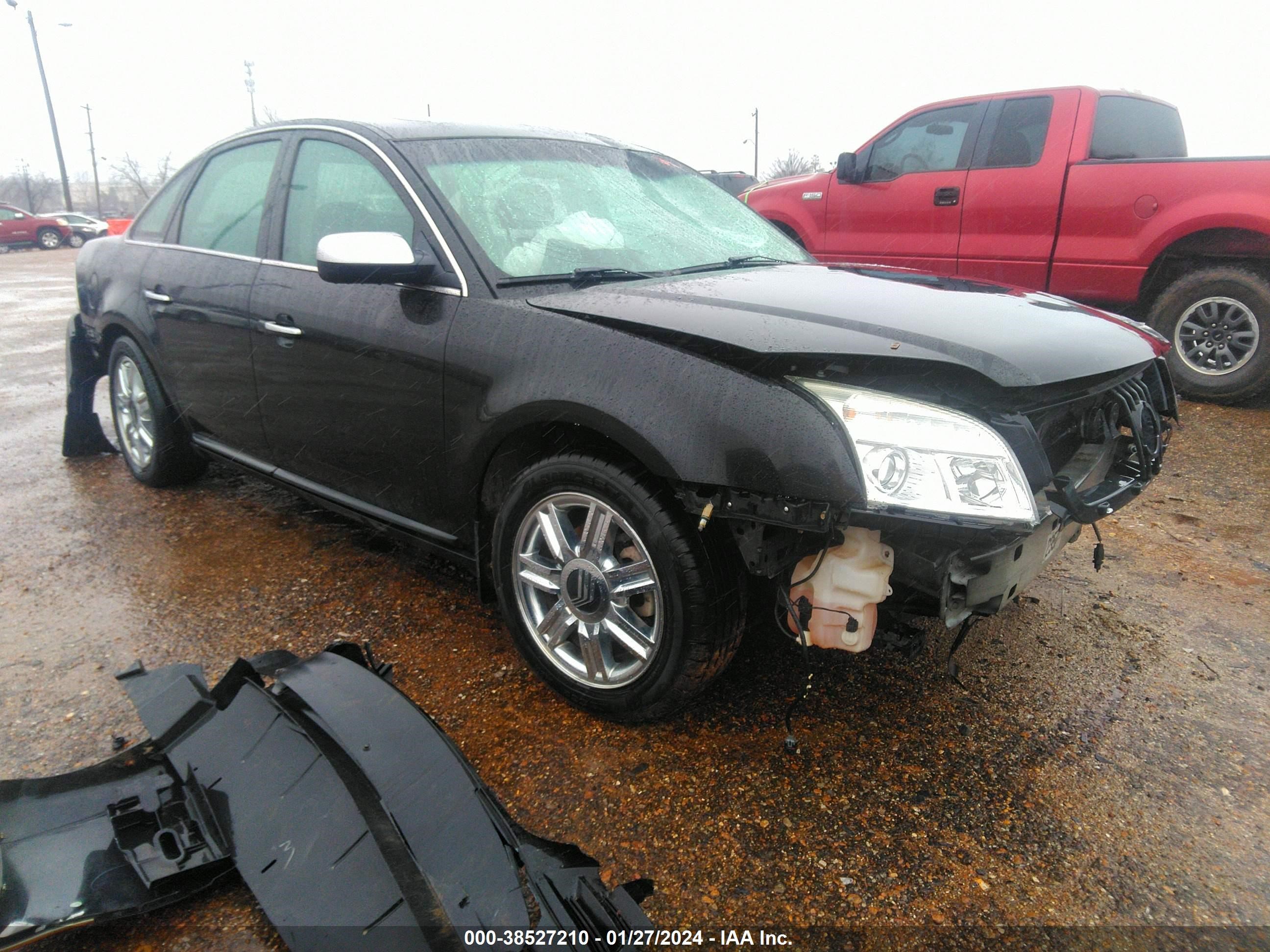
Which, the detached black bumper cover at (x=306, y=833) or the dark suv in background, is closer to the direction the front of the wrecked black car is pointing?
the detached black bumper cover

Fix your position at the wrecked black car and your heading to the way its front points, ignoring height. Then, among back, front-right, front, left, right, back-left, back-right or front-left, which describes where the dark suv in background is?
back-left

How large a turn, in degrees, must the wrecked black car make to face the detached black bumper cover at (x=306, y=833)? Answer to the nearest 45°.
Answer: approximately 90° to its right

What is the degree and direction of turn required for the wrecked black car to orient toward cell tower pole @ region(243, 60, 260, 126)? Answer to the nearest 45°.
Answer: approximately 135° to its left

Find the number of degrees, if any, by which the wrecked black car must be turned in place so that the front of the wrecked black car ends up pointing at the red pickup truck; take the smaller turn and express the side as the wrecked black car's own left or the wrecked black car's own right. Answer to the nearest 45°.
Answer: approximately 90° to the wrecked black car's own left

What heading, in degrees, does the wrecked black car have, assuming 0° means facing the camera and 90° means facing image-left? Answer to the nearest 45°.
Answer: approximately 315°
